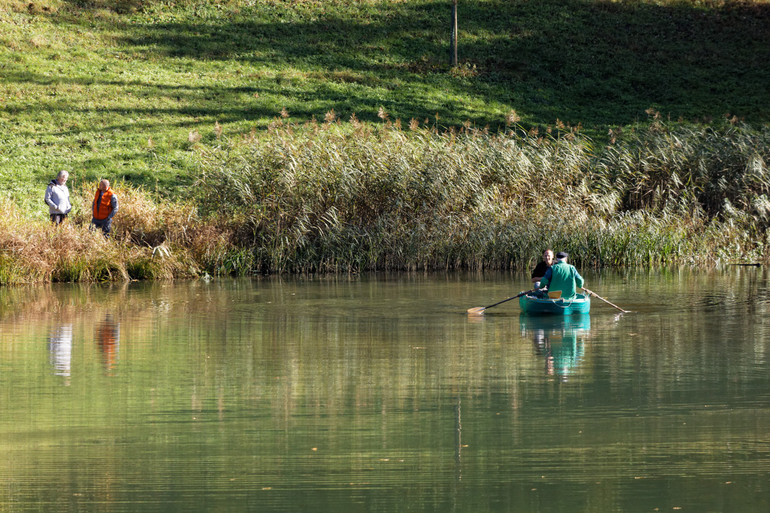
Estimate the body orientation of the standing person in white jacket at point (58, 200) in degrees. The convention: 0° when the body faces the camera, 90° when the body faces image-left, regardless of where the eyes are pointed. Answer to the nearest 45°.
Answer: approximately 315°
